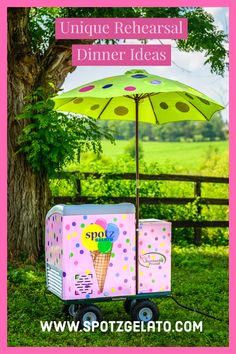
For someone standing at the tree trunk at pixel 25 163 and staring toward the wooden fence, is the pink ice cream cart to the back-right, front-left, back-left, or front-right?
back-right

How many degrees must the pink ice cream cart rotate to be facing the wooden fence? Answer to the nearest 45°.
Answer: approximately 180°

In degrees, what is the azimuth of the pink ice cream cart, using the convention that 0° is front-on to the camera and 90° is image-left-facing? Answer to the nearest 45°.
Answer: approximately 0°
